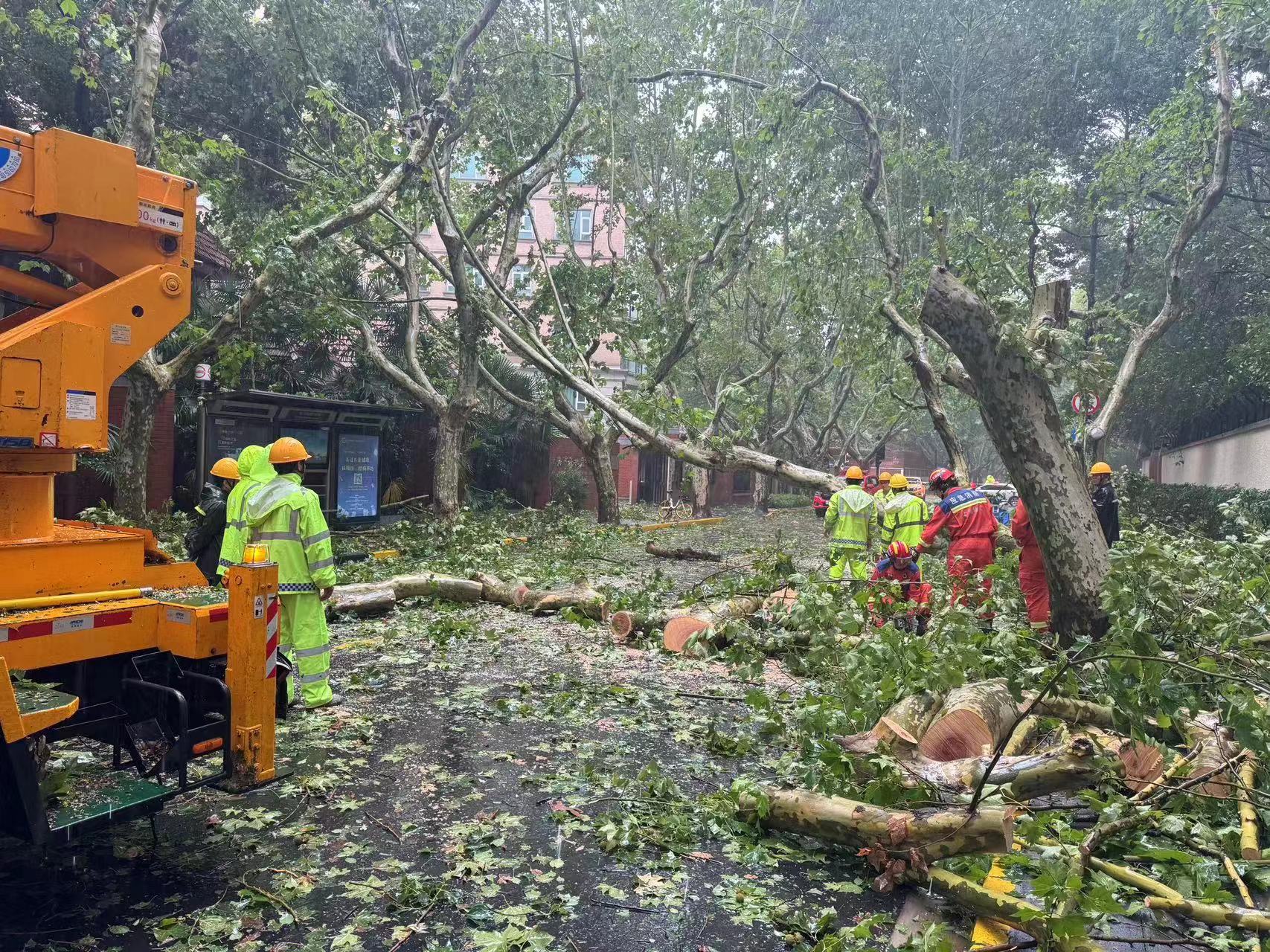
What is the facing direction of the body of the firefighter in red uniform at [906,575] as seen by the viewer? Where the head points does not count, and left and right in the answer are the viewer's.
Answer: facing the viewer

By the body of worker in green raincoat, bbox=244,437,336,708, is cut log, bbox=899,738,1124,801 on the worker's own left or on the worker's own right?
on the worker's own right

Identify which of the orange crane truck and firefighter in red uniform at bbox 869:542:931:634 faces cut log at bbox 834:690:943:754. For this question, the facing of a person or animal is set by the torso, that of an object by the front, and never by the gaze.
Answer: the firefighter in red uniform

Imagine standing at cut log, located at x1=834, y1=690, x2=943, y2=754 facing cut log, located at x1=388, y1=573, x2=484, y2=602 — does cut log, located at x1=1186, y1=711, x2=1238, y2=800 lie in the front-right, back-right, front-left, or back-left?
back-right

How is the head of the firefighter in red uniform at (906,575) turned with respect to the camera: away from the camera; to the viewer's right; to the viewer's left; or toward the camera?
toward the camera

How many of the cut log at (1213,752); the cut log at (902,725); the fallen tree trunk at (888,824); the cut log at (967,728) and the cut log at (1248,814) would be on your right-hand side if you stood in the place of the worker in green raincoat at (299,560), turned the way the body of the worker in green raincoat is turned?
5

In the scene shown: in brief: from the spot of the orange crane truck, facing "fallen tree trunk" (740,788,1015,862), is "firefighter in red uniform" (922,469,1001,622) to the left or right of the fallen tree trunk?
left

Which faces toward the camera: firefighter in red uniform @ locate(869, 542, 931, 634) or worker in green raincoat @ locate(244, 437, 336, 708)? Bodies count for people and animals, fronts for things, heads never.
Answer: the firefighter in red uniform

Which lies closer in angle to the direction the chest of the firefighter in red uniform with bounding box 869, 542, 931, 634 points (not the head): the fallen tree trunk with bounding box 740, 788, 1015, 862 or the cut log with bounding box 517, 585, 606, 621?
the fallen tree trunk

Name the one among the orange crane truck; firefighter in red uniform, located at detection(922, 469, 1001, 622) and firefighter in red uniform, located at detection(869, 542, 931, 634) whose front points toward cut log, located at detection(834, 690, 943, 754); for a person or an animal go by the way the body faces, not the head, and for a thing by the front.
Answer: firefighter in red uniform, located at detection(869, 542, 931, 634)

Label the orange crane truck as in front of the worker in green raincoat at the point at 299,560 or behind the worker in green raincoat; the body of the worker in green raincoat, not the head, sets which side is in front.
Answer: behind

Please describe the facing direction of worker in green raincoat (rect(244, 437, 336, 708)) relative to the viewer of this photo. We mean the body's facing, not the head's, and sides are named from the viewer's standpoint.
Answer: facing away from the viewer and to the right of the viewer
